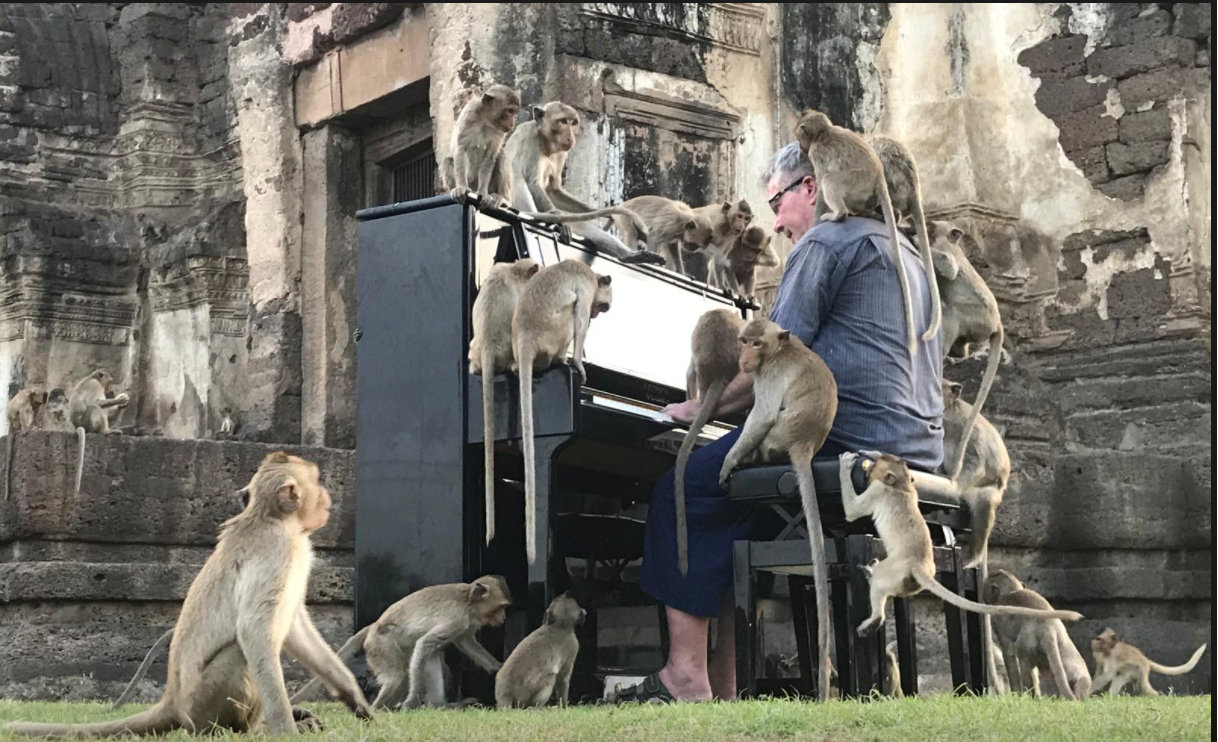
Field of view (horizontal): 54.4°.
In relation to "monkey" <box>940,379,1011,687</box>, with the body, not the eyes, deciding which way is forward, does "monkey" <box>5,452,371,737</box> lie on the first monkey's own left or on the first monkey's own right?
on the first monkey's own left

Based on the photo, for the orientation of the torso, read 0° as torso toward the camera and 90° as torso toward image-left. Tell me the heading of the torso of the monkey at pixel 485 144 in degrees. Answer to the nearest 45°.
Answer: approximately 315°

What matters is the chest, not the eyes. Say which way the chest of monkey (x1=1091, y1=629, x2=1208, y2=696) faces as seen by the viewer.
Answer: to the viewer's left

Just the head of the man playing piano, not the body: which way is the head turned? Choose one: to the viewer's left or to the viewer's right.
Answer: to the viewer's left

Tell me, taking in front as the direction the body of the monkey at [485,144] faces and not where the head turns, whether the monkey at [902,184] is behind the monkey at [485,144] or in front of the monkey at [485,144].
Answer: in front

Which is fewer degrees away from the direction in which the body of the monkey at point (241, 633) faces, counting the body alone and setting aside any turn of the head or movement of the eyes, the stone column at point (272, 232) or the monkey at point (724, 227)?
the monkey

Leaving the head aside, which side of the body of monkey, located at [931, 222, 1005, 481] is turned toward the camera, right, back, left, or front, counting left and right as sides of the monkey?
left

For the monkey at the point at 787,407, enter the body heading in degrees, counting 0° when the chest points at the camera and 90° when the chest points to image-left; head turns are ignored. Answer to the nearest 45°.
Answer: approximately 90°

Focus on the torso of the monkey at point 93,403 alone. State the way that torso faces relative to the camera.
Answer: to the viewer's right

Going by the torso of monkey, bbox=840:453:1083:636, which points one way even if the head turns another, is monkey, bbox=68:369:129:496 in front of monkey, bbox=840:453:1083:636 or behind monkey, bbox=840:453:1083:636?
in front
